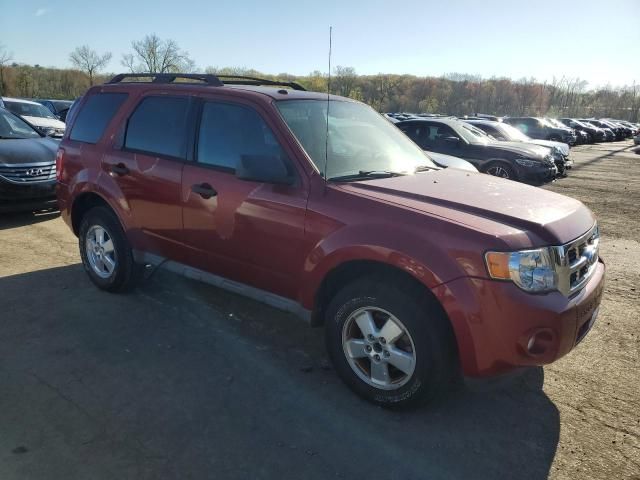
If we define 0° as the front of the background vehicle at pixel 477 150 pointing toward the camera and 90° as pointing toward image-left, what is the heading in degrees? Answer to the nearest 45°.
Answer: approximately 315°

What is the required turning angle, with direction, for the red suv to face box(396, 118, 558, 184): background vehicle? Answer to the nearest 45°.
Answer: approximately 135° to its left

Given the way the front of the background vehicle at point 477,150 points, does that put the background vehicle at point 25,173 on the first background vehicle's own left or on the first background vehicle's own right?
on the first background vehicle's own right

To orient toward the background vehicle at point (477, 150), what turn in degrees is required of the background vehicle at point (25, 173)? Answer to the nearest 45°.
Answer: approximately 45° to its left

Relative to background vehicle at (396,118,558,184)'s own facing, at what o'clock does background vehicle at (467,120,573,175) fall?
background vehicle at (467,120,573,175) is roughly at 8 o'clock from background vehicle at (396,118,558,184).

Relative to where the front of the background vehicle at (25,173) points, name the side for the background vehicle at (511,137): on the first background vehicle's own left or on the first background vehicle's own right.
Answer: on the first background vehicle's own left

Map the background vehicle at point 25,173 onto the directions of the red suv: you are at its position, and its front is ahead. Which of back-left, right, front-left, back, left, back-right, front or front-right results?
back
